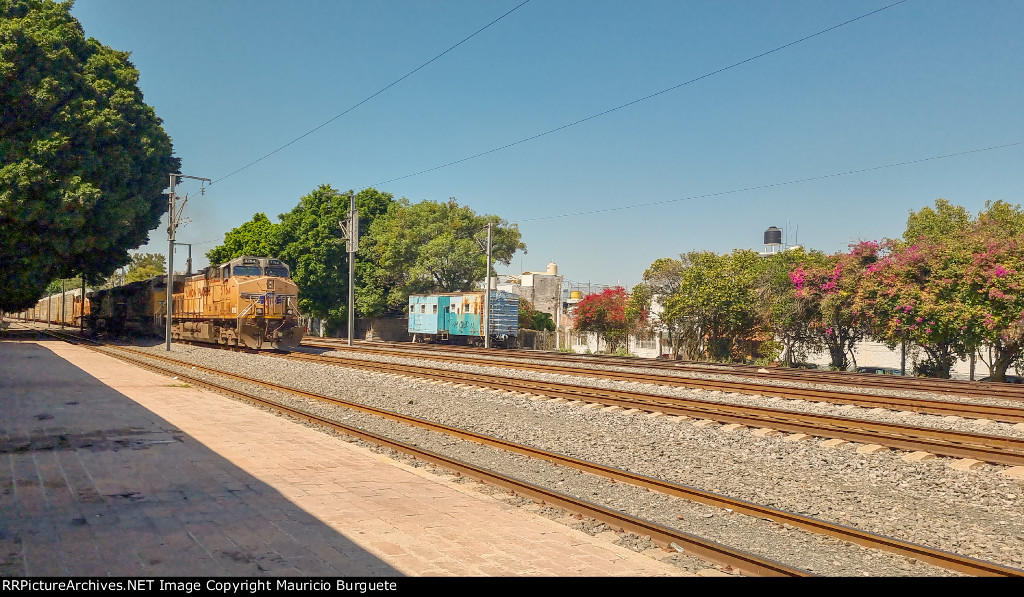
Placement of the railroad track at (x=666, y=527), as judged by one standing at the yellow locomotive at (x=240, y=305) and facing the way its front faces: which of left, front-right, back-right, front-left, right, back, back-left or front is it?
front-right

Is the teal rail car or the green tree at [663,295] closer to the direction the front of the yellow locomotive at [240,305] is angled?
the green tree

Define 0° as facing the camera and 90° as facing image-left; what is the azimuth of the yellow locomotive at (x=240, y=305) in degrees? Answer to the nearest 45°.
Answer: approximately 315°

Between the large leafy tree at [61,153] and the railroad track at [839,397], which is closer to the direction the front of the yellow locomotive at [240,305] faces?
the railroad track

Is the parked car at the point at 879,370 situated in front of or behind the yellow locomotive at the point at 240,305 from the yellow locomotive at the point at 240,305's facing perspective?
in front

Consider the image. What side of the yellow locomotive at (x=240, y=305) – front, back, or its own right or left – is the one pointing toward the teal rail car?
left

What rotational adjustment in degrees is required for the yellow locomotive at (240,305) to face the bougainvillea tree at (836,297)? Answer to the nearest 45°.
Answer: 0° — it already faces it

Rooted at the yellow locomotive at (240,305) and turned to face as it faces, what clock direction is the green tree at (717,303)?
The green tree is roughly at 11 o'clock from the yellow locomotive.

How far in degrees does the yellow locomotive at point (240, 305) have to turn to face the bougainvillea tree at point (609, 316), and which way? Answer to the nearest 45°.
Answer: approximately 45° to its left

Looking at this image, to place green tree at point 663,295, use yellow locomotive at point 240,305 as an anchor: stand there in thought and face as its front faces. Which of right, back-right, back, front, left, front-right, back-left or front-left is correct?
front-left
